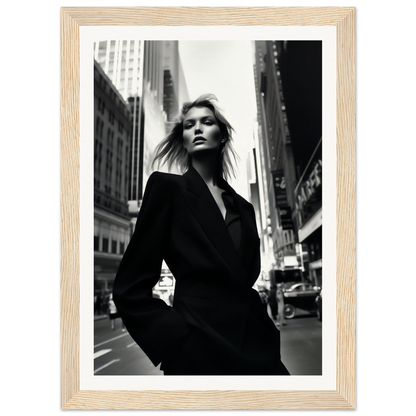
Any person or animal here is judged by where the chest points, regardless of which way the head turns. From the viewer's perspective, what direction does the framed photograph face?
toward the camera
